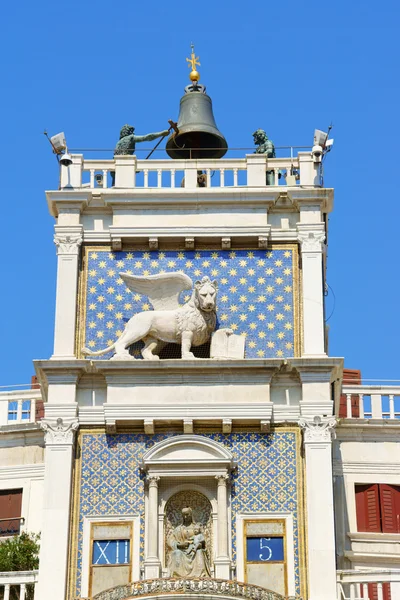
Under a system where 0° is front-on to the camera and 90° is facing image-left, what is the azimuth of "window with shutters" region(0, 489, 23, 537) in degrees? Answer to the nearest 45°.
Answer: approximately 0°

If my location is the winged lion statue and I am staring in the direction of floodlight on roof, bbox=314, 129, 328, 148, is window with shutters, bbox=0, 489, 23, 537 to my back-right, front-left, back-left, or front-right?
back-left

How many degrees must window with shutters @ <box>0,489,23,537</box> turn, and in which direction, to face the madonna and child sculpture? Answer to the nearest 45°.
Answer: approximately 45° to its left

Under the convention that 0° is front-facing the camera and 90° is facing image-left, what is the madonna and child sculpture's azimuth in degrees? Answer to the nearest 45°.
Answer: approximately 0°

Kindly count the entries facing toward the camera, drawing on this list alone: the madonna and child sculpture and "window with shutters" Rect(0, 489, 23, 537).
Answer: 2
